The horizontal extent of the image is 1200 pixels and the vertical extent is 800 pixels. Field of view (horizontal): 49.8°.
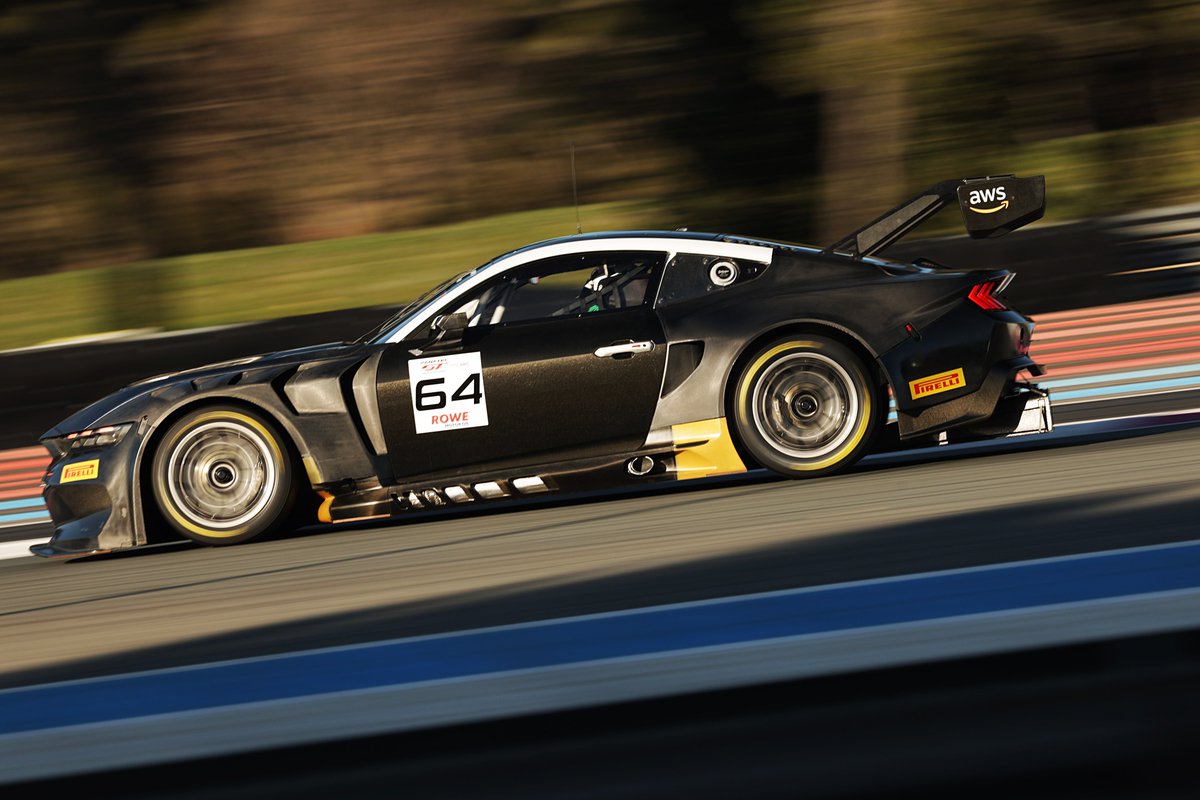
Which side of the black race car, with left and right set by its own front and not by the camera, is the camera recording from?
left
